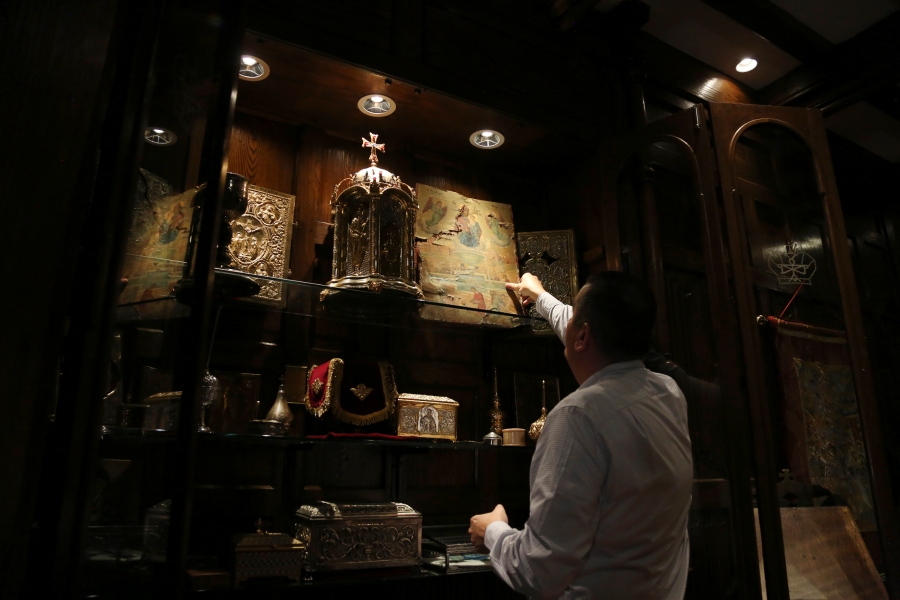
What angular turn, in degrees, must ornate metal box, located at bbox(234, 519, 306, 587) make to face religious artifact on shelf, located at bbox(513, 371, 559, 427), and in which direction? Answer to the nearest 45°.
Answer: approximately 135° to its left

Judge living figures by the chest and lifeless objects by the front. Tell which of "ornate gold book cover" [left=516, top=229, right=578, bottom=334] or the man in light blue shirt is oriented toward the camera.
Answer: the ornate gold book cover

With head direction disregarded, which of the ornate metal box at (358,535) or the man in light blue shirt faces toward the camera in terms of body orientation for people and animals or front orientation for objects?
the ornate metal box

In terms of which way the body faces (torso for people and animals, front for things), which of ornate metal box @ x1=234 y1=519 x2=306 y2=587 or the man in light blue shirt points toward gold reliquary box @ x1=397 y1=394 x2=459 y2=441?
the man in light blue shirt

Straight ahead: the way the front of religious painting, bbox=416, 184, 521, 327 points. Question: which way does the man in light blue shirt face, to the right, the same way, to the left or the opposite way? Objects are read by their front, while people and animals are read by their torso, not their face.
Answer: the opposite way

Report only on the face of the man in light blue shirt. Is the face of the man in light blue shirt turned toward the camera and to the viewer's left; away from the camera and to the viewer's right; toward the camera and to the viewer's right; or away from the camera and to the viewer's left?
away from the camera and to the viewer's left

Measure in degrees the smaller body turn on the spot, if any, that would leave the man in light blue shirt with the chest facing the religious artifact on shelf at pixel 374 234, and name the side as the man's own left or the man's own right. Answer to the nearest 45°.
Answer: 0° — they already face it

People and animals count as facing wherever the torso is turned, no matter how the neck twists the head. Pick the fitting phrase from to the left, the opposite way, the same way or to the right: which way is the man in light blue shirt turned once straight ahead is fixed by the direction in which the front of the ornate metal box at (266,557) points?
the opposite way

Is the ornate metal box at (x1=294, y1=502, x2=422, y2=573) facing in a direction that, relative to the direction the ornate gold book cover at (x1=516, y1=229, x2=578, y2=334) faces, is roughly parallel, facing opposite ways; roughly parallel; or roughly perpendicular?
roughly parallel

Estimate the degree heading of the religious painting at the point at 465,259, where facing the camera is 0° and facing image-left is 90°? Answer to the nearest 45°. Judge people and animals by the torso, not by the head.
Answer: approximately 315°

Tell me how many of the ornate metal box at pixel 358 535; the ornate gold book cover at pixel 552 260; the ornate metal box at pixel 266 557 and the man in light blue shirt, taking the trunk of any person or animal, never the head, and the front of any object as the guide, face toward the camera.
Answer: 3

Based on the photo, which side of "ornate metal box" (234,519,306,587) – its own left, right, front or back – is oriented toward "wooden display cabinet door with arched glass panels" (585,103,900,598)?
left

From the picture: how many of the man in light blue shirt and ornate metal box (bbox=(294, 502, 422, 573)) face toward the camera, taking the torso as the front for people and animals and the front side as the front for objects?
1

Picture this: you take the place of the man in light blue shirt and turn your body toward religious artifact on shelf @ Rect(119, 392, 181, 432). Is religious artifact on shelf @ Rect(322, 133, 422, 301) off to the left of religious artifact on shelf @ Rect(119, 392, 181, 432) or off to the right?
right

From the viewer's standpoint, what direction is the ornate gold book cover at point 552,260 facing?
toward the camera

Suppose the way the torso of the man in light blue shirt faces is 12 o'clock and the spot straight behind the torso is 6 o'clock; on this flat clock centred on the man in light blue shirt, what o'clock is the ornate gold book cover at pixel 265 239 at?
The ornate gold book cover is roughly at 11 o'clock from the man in light blue shirt.
